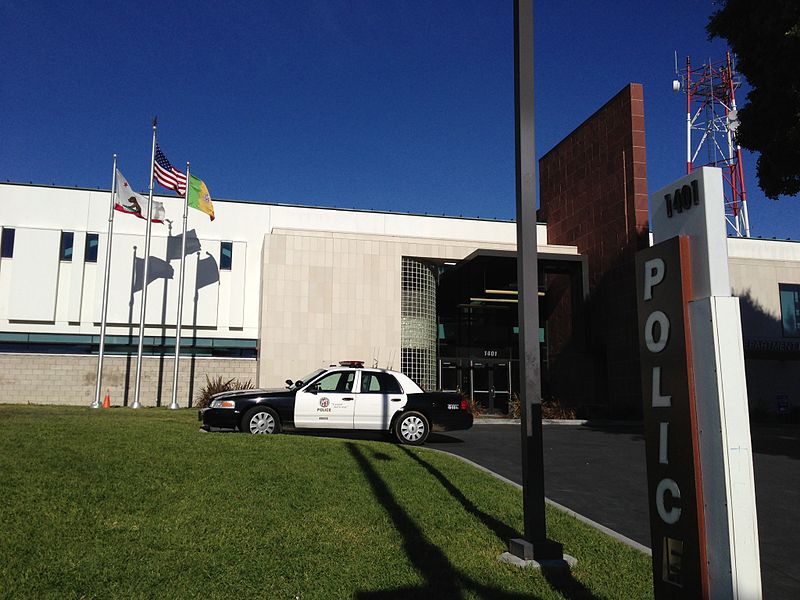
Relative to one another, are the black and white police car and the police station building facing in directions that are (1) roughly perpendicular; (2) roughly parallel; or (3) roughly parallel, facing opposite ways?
roughly perpendicular

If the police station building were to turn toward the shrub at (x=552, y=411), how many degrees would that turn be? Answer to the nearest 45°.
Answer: approximately 90° to its left

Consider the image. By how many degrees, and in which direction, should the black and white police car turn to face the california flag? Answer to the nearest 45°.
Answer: approximately 45° to its right

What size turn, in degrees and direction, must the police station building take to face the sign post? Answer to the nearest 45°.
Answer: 0° — it already faces it

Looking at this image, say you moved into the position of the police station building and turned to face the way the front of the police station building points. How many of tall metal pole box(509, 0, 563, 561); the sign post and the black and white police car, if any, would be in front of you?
3

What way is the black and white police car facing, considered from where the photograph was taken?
facing to the left of the viewer

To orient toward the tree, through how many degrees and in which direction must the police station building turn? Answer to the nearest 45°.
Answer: approximately 45° to its left

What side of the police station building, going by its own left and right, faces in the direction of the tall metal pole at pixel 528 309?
front

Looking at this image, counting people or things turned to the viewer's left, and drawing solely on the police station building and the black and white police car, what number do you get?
1

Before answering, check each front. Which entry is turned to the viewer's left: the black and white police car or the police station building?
the black and white police car

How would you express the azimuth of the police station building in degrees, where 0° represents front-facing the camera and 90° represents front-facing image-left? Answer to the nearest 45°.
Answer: approximately 0°

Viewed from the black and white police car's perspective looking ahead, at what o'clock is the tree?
The tree is roughly at 6 o'clock from the black and white police car.

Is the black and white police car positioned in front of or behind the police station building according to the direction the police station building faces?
in front
